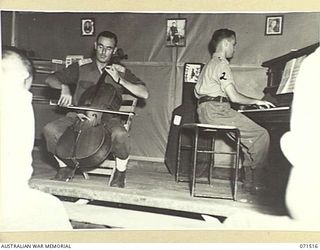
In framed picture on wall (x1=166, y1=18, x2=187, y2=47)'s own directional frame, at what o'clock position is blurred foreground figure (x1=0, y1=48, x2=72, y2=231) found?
The blurred foreground figure is roughly at 1 o'clock from the framed picture on wall.

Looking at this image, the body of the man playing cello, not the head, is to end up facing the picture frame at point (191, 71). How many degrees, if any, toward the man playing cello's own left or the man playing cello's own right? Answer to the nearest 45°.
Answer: approximately 135° to the man playing cello's own left
